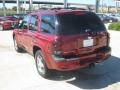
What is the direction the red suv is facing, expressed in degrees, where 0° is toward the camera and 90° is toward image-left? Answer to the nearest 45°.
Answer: approximately 135°
